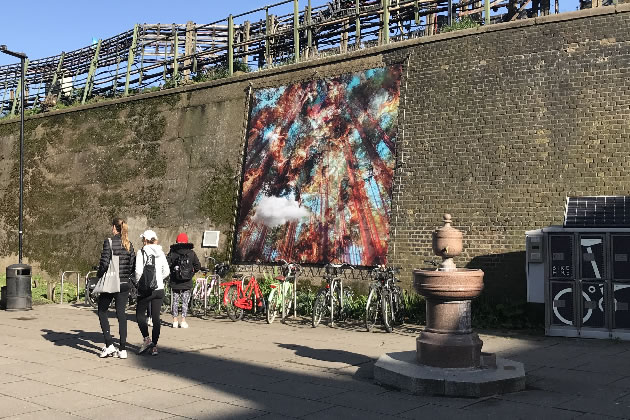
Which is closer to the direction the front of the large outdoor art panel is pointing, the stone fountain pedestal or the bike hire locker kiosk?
the stone fountain pedestal

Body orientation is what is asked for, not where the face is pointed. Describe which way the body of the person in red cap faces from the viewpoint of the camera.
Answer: away from the camera

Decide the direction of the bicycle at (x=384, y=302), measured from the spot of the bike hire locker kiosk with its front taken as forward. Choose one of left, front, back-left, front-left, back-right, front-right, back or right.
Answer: right

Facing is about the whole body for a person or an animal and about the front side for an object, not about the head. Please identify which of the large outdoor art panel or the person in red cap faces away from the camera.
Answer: the person in red cap

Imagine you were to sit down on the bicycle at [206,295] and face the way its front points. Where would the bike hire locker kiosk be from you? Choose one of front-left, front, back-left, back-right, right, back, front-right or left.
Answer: right

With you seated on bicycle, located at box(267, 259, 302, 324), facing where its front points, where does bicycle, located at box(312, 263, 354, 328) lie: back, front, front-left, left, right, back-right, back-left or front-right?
right

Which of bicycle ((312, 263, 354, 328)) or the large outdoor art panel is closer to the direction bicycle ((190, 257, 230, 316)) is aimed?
the large outdoor art panel

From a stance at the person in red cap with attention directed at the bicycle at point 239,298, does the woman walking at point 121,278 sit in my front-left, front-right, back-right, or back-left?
back-right

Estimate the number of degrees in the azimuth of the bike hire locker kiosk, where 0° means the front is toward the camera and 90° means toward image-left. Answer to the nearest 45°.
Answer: approximately 0°

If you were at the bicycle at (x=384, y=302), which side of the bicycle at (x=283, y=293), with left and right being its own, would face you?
right

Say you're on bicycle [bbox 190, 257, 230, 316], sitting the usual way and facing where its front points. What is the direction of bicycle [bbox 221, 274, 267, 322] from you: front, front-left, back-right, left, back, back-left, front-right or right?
right

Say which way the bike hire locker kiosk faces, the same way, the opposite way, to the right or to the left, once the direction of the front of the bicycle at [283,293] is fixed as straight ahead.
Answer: the opposite way
